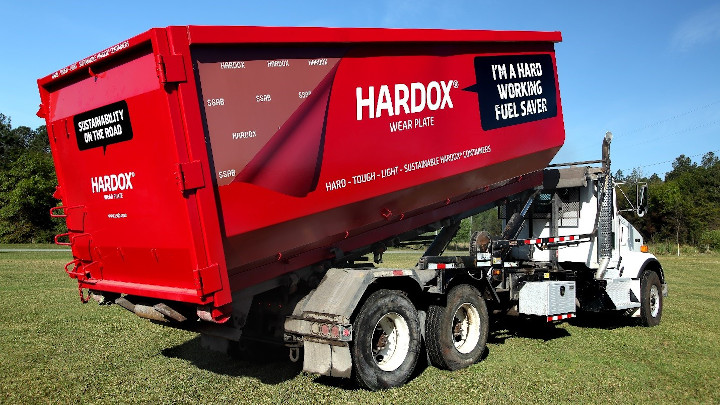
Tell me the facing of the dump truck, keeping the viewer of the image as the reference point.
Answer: facing away from the viewer and to the right of the viewer
